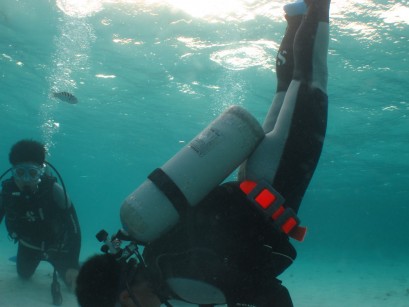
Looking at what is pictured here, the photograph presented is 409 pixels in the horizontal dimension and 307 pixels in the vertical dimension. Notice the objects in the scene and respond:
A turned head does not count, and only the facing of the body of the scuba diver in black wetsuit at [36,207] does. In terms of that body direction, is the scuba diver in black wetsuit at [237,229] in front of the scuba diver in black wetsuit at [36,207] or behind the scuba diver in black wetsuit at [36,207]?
in front

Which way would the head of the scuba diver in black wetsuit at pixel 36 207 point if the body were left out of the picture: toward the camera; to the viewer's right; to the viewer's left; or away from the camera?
toward the camera

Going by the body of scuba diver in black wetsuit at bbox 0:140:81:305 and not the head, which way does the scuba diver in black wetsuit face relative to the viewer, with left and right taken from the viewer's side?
facing the viewer
